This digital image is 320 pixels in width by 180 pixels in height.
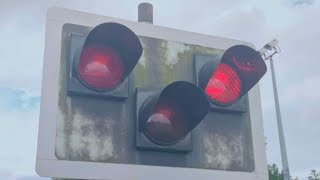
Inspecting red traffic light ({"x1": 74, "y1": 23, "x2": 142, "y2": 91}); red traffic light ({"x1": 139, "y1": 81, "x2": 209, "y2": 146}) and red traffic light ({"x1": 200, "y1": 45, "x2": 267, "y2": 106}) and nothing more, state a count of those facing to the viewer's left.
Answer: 0

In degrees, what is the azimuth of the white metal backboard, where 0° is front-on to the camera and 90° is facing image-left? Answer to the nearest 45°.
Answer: approximately 315°

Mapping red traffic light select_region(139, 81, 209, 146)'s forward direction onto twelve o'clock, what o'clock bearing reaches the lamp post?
The lamp post is roughly at 8 o'clock from the red traffic light.

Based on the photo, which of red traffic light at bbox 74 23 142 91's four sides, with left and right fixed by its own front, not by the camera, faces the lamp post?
left

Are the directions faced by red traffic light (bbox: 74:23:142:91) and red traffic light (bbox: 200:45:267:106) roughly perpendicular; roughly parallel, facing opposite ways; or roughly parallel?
roughly parallel

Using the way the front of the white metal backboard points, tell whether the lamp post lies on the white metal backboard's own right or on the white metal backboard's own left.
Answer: on the white metal backboard's own left

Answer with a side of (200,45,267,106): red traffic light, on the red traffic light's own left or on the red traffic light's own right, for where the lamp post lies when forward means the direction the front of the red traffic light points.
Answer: on the red traffic light's own left

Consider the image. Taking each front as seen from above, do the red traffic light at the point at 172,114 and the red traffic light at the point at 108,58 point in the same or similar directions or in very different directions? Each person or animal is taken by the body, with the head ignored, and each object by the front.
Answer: same or similar directions

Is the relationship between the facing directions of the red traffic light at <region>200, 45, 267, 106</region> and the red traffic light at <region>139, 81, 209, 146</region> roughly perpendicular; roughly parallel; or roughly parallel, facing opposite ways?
roughly parallel

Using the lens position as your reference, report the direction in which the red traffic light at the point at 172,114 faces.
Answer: facing the viewer and to the right of the viewer

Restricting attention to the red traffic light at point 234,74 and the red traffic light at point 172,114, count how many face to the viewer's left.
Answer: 0
